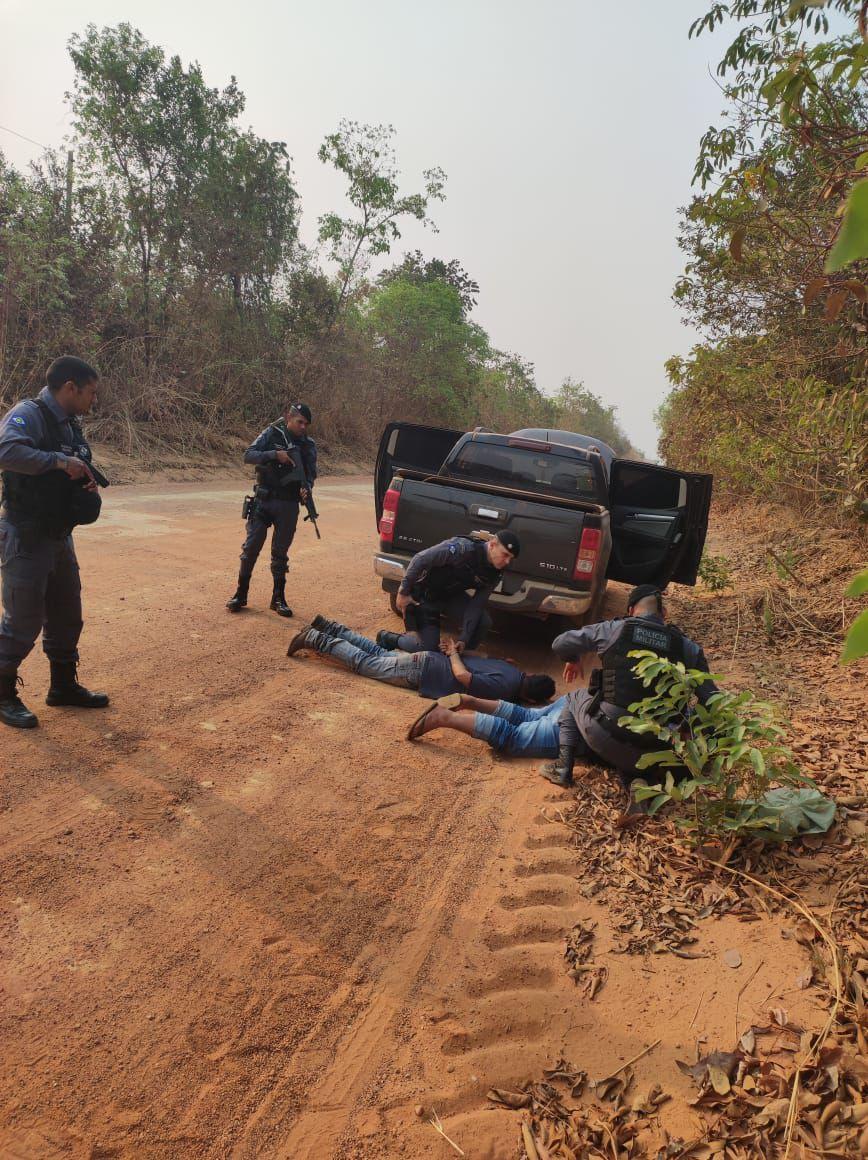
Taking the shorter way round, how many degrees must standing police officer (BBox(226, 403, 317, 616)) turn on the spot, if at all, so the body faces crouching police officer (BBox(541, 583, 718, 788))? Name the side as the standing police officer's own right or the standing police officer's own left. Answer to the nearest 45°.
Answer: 0° — they already face them

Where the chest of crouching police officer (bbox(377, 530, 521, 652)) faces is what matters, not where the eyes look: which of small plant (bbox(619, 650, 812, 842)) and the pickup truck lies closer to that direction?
the small plant

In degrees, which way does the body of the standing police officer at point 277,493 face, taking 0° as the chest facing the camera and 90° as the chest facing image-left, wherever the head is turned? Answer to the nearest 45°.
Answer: approximately 315°

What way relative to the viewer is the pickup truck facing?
away from the camera

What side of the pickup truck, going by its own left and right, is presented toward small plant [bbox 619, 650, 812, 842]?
back

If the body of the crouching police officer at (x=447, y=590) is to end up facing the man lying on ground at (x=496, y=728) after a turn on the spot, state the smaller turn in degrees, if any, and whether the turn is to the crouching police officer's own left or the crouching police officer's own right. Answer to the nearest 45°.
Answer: approximately 45° to the crouching police officer's own right

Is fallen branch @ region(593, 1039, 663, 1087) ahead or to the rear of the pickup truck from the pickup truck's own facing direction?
to the rear

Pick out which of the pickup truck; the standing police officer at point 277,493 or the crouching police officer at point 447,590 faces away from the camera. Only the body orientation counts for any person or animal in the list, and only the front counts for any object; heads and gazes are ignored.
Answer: the pickup truck

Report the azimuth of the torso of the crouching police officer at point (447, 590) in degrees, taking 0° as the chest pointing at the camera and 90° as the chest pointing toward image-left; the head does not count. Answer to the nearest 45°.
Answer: approximately 315°

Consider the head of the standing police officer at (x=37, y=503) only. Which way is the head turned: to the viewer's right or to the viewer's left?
to the viewer's right

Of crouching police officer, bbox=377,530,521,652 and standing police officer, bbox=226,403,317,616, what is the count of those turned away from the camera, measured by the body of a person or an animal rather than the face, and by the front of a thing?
0

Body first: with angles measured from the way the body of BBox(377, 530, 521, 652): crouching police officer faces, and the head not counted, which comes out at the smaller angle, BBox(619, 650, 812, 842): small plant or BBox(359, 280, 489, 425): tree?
the small plant
